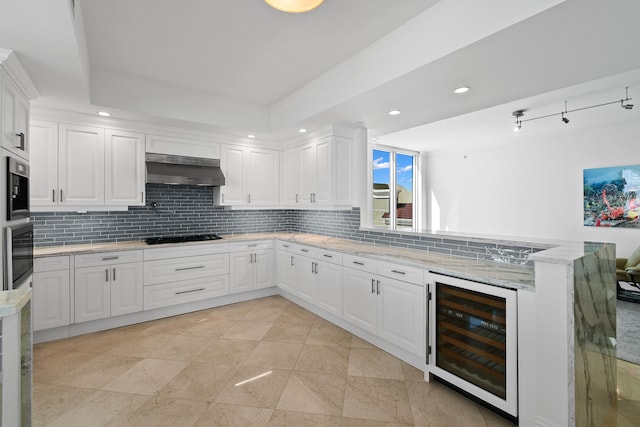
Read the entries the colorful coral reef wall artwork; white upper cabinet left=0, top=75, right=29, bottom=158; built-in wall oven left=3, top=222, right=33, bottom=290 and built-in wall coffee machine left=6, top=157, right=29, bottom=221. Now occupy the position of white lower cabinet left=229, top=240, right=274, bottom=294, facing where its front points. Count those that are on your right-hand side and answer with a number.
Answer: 3

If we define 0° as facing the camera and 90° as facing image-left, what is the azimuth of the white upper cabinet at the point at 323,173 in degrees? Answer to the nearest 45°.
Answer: approximately 45°

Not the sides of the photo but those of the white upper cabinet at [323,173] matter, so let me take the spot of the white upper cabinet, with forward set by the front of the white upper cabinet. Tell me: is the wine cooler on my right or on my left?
on my left

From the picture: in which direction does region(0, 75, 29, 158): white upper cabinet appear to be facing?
to the viewer's right

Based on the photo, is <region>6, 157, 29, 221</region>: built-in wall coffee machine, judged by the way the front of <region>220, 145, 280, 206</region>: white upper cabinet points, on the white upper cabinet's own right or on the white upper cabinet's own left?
on the white upper cabinet's own right

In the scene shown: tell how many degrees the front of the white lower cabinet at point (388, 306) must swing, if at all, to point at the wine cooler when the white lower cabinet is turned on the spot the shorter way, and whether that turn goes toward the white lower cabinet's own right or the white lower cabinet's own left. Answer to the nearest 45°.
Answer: approximately 90° to the white lower cabinet's own left
